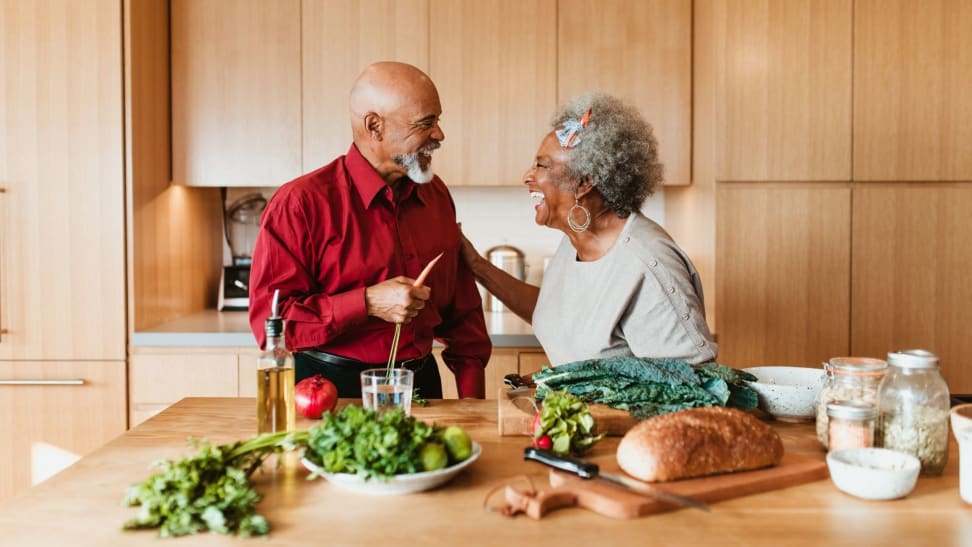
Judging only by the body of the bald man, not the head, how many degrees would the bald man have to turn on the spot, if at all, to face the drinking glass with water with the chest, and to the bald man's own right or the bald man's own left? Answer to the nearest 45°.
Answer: approximately 45° to the bald man's own right

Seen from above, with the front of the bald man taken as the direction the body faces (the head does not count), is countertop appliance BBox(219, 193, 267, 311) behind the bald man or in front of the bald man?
behind

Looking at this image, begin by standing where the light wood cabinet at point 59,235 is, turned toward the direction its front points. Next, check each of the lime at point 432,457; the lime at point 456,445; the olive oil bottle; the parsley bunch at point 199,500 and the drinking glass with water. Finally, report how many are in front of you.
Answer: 5

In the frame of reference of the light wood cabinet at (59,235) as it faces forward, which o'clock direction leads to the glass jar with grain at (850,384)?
The glass jar with grain is roughly at 11 o'clock from the light wood cabinet.

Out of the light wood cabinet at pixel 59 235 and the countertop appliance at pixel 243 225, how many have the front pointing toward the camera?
2

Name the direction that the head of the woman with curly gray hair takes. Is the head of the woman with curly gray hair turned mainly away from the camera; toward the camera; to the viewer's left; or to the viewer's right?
to the viewer's left

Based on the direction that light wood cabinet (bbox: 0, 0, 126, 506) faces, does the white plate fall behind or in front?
in front

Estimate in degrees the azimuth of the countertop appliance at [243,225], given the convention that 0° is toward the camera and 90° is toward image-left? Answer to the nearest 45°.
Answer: approximately 0°

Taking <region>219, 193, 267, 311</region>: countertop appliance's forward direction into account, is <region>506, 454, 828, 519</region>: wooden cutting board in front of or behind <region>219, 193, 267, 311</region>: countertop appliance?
in front

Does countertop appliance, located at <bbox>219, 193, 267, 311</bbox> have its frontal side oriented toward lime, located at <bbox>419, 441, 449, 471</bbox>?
yes

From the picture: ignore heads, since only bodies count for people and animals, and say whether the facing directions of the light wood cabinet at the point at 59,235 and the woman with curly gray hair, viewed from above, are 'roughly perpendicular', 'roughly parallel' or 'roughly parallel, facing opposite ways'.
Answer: roughly perpendicular
